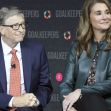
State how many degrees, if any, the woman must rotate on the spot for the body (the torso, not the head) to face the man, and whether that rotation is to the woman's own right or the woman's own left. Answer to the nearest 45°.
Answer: approximately 90° to the woman's own right

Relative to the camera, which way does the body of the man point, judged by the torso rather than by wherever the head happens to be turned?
toward the camera

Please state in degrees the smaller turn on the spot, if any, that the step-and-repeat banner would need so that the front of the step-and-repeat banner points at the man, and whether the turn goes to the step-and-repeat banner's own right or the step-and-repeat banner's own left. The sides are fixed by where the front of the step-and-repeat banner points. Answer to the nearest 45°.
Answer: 0° — it already faces them

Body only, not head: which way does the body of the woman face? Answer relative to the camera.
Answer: toward the camera

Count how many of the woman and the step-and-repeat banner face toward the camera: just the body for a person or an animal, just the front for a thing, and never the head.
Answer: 2

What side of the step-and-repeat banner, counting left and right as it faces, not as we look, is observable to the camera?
front

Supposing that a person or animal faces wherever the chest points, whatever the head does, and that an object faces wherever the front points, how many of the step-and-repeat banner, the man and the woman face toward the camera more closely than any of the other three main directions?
3

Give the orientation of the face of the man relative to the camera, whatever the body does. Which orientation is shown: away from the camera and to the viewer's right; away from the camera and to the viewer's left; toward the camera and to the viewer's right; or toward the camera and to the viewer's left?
toward the camera and to the viewer's right
